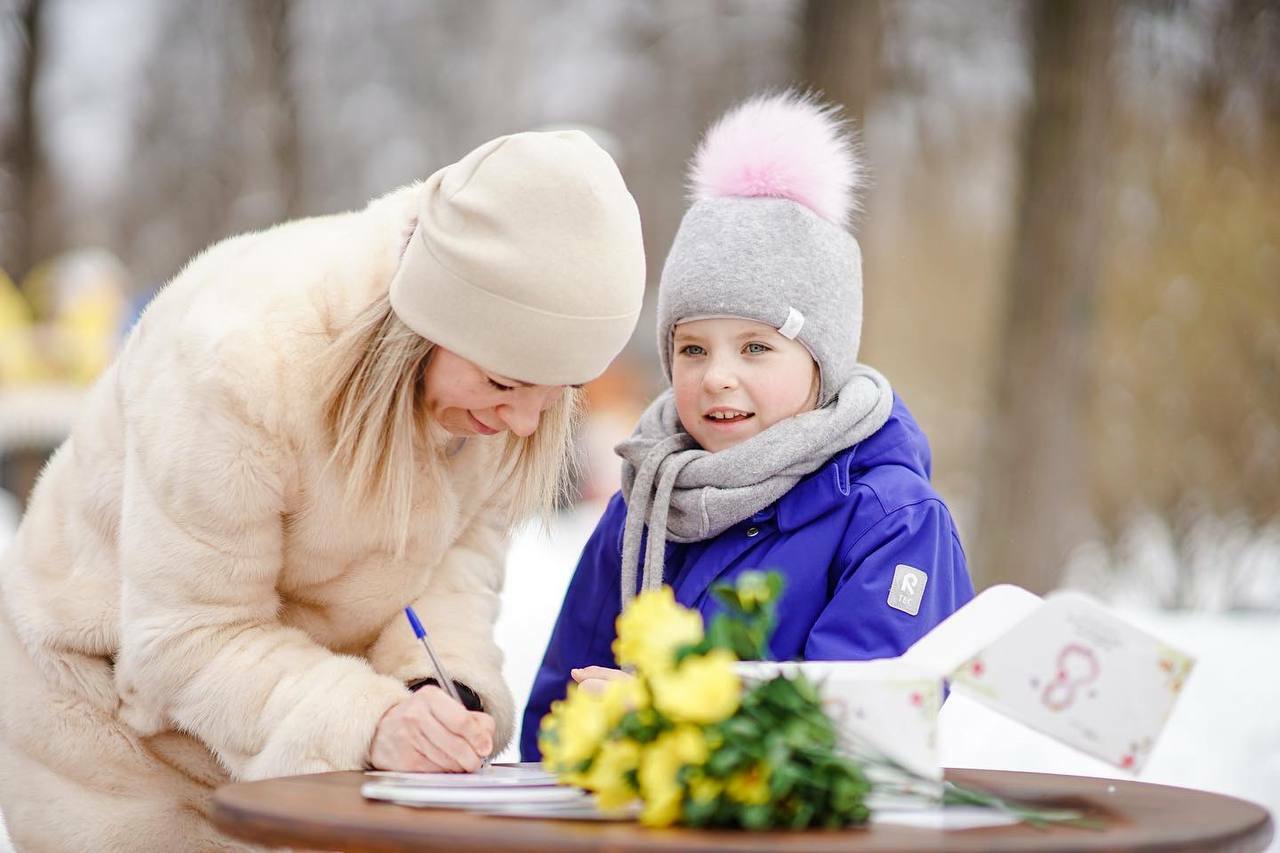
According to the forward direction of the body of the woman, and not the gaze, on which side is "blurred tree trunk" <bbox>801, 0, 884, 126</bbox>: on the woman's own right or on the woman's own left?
on the woman's own left

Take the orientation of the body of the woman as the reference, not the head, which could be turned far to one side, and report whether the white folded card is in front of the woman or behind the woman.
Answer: in front

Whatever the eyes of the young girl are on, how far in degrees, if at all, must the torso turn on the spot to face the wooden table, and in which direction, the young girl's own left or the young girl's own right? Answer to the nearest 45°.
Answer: approximately 45° to the young girl's own left

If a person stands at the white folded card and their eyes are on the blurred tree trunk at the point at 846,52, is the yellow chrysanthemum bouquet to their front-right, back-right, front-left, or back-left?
back-left

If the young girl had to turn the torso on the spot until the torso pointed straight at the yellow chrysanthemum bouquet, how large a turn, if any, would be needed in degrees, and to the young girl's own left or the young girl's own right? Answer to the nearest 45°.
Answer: approximately 45° to the young girl's own left

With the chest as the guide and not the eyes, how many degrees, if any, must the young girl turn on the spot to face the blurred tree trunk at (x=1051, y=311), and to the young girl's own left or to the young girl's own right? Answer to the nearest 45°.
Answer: approximately 135° to the young girl's own right

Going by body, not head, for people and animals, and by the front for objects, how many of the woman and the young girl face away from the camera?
0

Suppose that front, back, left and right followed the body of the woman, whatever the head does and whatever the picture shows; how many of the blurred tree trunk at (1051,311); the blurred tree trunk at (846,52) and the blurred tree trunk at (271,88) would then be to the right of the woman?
0

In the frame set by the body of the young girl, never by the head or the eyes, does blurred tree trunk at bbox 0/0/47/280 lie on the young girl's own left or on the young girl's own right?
on the young girl's own right

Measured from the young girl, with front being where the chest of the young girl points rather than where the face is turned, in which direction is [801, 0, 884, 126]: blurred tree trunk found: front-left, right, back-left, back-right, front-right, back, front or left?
back-right

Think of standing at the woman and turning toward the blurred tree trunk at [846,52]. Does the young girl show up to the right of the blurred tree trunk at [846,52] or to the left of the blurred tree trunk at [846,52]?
right

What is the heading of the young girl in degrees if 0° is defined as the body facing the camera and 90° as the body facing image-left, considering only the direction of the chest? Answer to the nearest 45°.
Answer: approximately 45°

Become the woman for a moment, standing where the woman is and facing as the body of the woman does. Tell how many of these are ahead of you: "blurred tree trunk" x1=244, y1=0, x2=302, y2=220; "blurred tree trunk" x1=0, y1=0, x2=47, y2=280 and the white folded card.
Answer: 1

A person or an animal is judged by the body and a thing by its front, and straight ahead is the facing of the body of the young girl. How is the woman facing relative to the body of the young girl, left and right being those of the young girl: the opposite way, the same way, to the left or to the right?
to the left

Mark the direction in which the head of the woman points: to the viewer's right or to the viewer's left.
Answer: to the viewer's right

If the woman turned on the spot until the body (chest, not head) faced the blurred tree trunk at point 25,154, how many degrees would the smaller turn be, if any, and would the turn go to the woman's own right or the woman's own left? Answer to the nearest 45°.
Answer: approximately 135° to the woman's own left

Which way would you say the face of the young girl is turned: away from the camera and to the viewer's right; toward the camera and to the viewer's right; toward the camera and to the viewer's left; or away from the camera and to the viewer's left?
toward the camera and to the viewer's left
